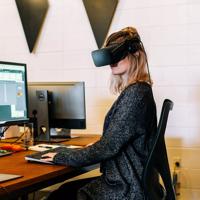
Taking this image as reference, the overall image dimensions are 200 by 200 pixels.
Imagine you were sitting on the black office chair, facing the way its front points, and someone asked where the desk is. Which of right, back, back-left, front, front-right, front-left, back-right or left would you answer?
front

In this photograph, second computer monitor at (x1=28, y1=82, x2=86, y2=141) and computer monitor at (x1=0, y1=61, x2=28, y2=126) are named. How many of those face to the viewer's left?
0

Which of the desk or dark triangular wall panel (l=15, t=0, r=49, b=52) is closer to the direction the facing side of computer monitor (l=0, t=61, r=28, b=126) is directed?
the desk

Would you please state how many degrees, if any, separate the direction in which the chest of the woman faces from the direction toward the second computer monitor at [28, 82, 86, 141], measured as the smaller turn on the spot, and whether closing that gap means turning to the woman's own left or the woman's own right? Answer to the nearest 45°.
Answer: approximately 45° to the woman's own right

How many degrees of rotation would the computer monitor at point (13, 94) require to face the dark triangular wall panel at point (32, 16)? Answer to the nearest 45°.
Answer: approximately 135° to its left

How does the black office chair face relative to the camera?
to the viewer's left

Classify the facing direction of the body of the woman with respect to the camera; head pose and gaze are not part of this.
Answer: to the viewer's left

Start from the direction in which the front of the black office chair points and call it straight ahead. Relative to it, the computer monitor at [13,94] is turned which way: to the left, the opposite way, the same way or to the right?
the opposite way

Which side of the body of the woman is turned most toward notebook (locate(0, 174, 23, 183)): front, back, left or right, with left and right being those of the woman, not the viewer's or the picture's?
front

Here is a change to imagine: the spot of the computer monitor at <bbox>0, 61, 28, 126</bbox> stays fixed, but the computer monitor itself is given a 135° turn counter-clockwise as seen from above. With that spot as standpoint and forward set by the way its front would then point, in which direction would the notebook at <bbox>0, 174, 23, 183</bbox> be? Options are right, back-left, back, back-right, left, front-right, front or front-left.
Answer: back

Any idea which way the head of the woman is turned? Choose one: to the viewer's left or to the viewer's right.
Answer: to the viewer's left

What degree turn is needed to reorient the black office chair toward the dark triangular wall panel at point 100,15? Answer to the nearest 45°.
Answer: approximately 90° to its right

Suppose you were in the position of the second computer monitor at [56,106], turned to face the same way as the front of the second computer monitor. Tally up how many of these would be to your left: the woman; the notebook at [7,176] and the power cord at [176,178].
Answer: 0

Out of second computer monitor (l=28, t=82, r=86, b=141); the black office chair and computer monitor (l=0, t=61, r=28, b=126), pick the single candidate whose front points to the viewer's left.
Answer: the black office chair
